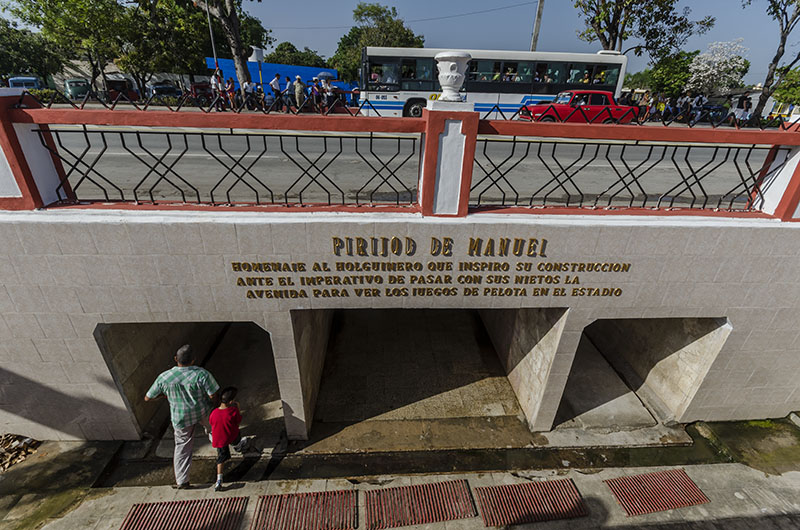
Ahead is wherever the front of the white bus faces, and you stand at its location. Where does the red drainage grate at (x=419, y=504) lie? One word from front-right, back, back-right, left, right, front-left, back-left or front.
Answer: left

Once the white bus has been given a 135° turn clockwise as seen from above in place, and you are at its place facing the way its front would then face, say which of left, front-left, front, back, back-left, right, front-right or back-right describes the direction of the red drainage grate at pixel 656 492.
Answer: back-right

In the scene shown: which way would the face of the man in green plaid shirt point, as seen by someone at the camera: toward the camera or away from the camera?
away from the camera

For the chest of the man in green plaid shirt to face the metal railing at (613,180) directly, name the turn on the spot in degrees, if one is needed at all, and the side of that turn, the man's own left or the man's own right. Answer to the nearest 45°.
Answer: approximately 90° to the man's own right

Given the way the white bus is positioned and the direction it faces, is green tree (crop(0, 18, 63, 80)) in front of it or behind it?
in front

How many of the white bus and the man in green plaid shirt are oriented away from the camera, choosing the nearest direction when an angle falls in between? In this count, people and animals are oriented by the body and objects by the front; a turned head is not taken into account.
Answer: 1

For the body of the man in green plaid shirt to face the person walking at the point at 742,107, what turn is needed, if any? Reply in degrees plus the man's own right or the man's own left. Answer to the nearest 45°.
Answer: approximately 90° to the man's own right

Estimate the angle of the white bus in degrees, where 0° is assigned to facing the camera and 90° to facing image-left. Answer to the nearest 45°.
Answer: approximately 90°

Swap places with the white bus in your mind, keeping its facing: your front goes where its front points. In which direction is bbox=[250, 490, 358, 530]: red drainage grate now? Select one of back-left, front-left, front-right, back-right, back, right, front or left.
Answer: left

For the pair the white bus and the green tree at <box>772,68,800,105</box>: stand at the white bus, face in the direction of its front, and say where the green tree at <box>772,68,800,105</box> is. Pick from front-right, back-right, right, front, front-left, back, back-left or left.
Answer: back-right

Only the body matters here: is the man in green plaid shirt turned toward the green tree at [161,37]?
yes

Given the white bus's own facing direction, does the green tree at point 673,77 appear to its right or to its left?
on its right

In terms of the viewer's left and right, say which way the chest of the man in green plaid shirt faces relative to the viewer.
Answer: facing away from the viewer

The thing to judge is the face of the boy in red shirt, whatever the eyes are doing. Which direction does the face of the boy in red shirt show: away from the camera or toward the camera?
away from the camera

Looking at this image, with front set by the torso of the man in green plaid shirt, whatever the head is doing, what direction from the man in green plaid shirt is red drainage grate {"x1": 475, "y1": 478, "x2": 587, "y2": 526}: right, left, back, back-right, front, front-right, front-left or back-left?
back-right

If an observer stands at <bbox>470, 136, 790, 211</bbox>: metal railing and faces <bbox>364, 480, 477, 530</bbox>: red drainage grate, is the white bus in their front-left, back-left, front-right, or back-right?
back-right

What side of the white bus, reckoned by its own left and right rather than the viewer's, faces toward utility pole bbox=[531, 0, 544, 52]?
right

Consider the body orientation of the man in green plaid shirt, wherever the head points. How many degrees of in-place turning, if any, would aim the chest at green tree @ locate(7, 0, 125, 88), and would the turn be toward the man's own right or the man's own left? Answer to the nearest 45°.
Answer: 0° — they already face it
